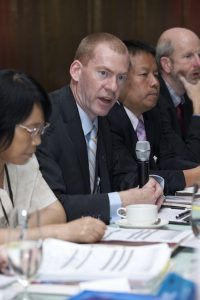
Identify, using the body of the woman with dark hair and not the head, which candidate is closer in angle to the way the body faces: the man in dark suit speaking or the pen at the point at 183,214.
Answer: the pen

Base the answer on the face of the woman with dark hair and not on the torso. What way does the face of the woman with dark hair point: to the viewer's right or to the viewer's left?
to the viewer's right

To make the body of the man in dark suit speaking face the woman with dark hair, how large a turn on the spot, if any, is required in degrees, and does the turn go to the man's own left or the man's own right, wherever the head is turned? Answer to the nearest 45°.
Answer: approximately 45° to the man's own right

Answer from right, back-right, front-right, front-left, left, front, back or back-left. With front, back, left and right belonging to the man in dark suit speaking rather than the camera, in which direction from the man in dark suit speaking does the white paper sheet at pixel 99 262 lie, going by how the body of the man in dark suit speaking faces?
front-right

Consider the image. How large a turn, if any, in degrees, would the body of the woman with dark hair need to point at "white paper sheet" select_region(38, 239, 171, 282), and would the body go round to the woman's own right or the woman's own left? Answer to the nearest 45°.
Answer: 0° — they already face it
